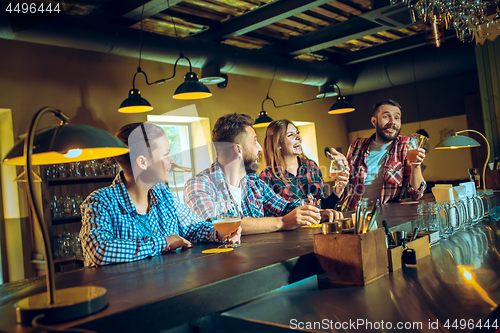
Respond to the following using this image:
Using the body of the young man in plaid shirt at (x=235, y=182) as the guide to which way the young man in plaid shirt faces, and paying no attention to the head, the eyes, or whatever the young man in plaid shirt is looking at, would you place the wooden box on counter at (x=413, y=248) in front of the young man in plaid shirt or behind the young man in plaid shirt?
in front

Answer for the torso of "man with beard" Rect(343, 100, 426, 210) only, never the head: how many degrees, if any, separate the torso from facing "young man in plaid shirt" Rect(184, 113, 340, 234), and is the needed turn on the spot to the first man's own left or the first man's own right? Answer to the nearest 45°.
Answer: approximately 45° to the first man's own right

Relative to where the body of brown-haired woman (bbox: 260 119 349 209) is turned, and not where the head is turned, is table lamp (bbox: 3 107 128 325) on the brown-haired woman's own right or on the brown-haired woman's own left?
on the brown-haired woman's own right

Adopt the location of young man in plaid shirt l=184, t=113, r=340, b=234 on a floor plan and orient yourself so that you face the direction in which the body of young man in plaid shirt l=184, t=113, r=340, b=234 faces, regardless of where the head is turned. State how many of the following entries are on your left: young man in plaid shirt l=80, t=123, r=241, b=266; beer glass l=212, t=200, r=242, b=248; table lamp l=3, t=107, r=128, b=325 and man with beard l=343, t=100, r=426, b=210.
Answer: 1

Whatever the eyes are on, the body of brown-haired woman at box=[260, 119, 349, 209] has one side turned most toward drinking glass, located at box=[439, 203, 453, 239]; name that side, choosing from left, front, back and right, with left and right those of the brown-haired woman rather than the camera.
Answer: front

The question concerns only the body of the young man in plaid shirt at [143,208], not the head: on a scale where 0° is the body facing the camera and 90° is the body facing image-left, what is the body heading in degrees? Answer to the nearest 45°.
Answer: approximately 315°

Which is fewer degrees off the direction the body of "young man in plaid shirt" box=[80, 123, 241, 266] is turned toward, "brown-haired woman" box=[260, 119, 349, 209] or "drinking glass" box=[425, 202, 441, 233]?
the drinking glass

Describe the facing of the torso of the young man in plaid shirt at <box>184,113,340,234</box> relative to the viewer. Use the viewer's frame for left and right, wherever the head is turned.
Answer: facing the viewer and to the right of the viewer

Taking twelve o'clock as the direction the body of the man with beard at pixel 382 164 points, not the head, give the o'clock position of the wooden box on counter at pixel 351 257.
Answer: The wooden box on counter is roughly at 12 o'clock from the man with beard.
